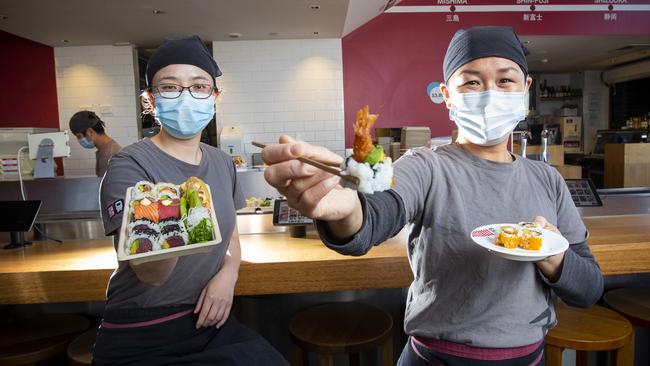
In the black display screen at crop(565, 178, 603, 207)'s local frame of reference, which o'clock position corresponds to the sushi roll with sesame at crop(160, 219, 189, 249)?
The sushi roll with sesame is roughly at 1 o'clock from the black display screen.

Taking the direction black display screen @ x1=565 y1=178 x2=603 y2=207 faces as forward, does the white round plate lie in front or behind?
in front

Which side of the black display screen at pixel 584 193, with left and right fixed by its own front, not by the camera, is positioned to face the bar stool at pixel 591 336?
front

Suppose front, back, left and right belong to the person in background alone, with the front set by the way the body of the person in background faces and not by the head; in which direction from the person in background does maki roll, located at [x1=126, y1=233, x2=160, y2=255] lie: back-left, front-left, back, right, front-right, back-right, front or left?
left

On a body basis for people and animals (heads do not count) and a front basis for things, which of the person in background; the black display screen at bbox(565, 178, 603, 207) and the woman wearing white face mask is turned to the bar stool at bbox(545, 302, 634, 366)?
the black display screen

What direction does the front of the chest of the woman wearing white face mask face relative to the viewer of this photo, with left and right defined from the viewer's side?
facing the viewer

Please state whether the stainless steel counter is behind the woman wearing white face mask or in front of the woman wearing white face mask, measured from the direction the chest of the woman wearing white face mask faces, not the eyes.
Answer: behind

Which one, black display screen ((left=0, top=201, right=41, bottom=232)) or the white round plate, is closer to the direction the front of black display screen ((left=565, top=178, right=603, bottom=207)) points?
the white round plate

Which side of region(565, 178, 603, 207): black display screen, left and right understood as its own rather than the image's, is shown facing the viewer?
front

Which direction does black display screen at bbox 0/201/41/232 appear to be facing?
toward the camera

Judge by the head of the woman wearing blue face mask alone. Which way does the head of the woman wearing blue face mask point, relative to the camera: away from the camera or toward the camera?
toward the camera

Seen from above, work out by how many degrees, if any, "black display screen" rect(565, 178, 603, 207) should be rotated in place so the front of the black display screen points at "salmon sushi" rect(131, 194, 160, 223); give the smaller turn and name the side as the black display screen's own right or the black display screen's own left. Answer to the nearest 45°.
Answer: approximately 45° to the black display screen's own right

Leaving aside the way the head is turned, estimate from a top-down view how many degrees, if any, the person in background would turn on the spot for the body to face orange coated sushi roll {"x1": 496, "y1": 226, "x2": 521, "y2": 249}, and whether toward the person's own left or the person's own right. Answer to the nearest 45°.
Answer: approximately 90° to the person's own left
